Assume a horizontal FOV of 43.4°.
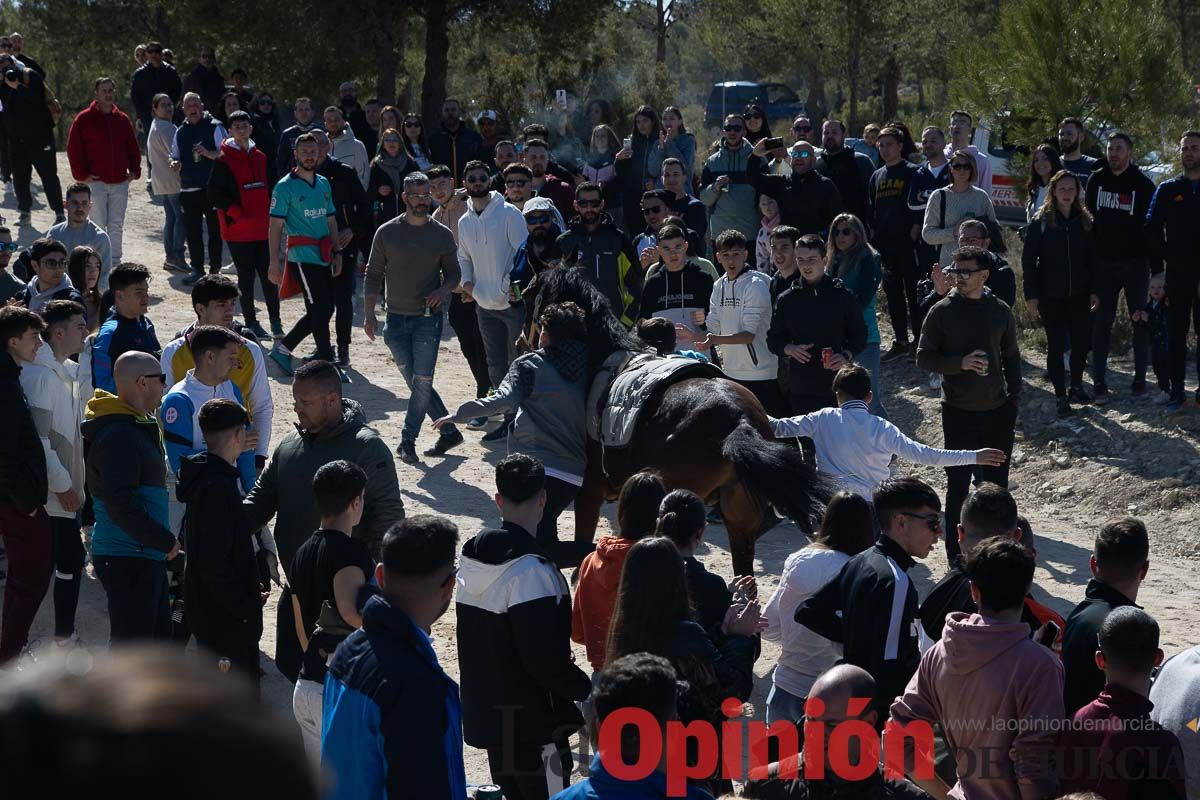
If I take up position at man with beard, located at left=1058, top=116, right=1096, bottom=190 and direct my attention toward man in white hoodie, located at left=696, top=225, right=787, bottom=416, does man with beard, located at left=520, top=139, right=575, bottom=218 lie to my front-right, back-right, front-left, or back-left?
front-right

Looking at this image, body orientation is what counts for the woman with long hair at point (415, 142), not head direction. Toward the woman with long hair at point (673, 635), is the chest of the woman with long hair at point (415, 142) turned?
yes

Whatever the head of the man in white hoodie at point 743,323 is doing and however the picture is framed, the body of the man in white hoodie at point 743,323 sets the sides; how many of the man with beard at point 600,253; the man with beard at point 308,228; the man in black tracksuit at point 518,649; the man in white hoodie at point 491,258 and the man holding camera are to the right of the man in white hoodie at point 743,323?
4

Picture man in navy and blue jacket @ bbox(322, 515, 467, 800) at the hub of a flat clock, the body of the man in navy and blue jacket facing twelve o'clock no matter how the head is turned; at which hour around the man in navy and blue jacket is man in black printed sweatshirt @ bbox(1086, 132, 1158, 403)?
The man in black printed sweatshirt is roughly at 12 o'clock from the man in navy and blue jacket.

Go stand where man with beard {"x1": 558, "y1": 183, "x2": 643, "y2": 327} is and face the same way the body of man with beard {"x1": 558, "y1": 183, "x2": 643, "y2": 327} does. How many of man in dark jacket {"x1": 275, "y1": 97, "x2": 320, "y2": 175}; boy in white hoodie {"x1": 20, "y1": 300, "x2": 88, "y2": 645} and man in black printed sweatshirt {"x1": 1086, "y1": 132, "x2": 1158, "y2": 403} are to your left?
1

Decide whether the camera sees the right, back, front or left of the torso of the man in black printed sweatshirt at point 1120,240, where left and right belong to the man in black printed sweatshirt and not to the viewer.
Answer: front

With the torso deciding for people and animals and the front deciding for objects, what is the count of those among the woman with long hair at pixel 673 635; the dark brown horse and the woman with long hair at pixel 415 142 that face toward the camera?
1

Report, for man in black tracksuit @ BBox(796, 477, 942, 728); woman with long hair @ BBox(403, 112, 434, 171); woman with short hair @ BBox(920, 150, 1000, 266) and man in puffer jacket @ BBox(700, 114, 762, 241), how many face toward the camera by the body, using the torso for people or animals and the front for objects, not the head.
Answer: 3

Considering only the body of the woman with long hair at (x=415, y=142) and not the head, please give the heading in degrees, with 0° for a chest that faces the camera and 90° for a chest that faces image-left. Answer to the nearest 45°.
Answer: approximately 0°

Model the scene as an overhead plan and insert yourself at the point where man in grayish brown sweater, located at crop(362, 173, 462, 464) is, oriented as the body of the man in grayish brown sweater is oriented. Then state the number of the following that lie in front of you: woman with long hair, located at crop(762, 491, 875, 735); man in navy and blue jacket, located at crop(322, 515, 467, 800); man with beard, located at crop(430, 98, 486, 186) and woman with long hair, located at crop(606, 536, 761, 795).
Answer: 3

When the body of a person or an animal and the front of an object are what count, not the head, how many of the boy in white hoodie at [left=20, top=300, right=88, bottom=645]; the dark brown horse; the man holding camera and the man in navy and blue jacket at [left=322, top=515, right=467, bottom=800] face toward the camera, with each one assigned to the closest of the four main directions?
1

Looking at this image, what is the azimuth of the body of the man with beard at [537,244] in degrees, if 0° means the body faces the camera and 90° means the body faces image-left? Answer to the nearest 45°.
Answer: approximately 0°

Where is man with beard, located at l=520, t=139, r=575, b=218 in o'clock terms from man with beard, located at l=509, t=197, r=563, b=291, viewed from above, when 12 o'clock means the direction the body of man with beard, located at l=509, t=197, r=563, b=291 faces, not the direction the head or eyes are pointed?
man with beard, located at l=520, t=139, r=575, b=218 is roughly at 6 o'clock from man with beard, located at l=509, t=197, r=563, b=291.

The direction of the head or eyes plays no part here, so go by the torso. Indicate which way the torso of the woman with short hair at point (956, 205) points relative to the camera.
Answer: toward the camera

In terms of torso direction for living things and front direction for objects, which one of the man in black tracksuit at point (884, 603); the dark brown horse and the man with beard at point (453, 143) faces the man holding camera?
the dark brown horse

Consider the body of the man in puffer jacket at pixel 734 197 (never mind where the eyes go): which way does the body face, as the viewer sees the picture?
toward the camera

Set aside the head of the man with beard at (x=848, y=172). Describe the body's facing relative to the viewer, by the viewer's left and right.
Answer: facing the viewer and to the left of the viewer
